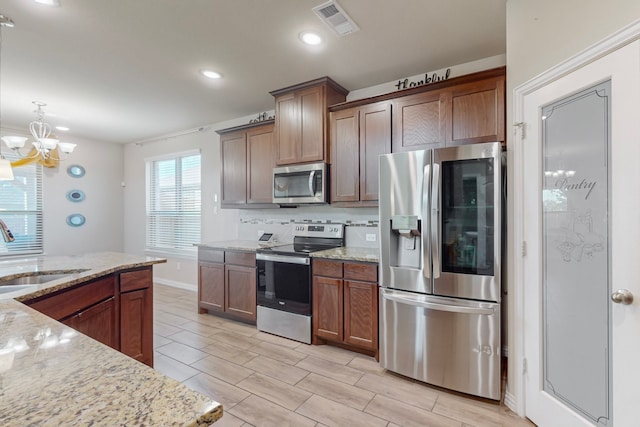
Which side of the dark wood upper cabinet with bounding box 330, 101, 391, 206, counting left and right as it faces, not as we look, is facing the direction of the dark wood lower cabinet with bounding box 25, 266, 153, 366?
front

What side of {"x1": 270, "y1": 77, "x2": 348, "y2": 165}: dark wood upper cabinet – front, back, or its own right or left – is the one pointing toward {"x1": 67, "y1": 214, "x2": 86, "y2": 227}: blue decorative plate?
right

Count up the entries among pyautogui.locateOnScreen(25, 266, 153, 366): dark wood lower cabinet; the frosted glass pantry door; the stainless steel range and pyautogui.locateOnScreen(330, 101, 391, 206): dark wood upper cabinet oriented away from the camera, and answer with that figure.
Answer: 0

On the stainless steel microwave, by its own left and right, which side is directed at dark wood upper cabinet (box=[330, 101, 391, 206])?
left

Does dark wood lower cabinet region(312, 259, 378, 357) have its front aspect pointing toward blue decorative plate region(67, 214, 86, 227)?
no

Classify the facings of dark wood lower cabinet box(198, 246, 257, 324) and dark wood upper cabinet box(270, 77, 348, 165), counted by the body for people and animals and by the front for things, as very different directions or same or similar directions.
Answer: same or similar directions

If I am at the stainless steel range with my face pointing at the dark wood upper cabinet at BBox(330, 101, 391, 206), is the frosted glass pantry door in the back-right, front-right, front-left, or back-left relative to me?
front-right

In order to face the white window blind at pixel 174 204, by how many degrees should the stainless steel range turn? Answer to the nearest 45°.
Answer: approximately 90° to its right

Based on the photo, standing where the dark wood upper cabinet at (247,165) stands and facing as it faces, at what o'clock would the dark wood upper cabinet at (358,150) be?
the dark wood upper cabinet at (358,150) is roughly at 9 o'clock from the dark wood upper cabinet at (247,165).

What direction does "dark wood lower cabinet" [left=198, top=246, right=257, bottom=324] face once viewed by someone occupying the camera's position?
facing the viewer and to the left of the viewer

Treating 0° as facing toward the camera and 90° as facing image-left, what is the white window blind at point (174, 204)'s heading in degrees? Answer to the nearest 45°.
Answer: approximately 45°

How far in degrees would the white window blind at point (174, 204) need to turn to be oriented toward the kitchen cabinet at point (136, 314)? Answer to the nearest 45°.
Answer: approximately 45° to its left

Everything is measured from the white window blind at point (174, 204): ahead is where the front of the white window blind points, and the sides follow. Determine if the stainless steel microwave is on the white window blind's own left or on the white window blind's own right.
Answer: on the white window blind's own left

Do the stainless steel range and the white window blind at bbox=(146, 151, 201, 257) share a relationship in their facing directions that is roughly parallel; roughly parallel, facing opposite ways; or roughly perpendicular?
roughly parallel

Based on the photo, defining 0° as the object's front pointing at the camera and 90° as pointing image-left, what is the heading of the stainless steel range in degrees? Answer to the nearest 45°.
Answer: approximately 45°

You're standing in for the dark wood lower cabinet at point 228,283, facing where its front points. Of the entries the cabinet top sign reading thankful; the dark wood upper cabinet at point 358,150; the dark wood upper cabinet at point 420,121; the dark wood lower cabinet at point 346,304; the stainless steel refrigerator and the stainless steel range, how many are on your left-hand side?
6

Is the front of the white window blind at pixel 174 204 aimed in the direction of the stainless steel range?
no

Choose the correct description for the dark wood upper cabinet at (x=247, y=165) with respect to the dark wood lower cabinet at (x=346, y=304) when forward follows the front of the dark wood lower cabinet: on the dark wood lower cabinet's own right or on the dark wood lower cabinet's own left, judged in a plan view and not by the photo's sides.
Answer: on the dark wood lower cabinet's own right

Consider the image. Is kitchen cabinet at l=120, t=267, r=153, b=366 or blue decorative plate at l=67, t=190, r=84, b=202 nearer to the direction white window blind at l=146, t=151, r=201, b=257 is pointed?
the kitchen cabinet

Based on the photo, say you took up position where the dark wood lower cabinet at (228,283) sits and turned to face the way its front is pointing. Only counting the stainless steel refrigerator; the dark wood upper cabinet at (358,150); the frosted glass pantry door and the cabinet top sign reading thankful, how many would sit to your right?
0

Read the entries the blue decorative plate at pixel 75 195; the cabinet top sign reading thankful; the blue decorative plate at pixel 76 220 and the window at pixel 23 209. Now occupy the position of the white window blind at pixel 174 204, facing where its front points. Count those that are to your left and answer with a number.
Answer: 1

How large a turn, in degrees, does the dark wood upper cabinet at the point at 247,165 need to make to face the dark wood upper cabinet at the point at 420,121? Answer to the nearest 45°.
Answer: approximately 90° to its left
